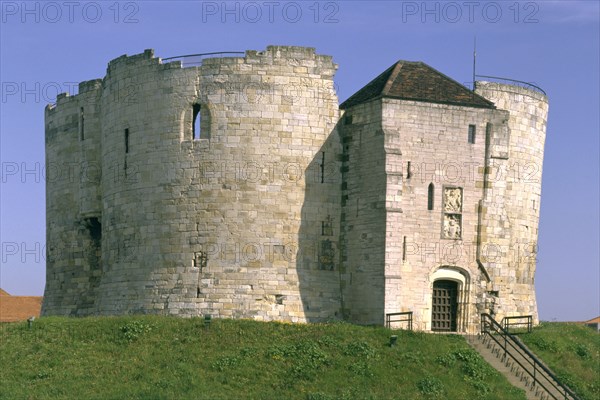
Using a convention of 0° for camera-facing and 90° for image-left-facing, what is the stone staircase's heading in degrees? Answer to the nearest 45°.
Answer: approximately 315°

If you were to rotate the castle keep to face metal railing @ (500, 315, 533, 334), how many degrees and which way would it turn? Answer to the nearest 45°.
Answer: approximately 45° to its left

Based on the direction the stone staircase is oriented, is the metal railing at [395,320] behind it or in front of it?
behind

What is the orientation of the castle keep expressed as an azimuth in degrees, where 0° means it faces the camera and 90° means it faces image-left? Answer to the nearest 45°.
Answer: approximately 315°

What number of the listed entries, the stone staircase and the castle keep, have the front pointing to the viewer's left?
0

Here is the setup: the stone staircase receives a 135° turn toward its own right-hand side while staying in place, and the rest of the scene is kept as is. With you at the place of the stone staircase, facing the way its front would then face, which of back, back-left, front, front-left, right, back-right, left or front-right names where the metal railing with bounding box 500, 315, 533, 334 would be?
right

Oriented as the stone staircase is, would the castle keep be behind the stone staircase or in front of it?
behind

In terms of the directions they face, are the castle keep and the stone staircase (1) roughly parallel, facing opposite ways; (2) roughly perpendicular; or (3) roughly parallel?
roughly parallel
